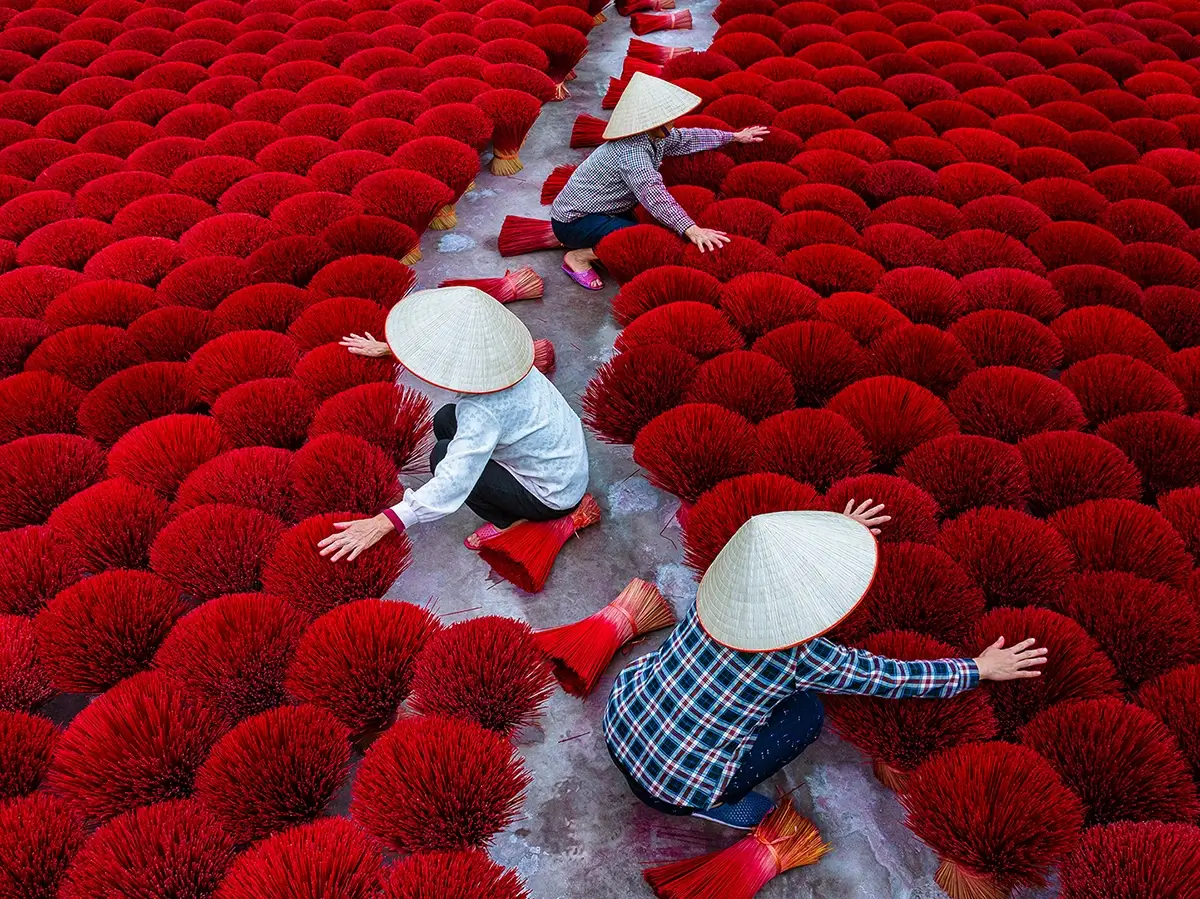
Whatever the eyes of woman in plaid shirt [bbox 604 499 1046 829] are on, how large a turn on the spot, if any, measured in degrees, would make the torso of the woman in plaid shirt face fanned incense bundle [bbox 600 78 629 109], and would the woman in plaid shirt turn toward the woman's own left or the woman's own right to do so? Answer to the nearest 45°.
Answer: approximately 45° to the woman's own left

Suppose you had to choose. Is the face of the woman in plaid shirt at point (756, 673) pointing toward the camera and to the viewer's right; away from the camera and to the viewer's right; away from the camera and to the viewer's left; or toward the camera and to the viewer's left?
away from the camera and to the viewer's right

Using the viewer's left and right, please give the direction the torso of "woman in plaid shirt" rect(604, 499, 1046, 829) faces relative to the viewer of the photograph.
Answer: facing away from the viewer and to the right of the viewer

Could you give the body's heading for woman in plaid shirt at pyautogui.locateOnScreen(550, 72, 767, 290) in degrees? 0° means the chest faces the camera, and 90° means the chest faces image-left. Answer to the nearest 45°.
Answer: approximately 270°

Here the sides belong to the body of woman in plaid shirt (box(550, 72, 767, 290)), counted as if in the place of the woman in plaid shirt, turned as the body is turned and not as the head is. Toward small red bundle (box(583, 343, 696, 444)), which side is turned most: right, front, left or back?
right

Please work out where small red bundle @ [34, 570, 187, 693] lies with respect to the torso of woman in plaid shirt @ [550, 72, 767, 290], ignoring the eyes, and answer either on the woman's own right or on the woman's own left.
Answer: on the woman's own right

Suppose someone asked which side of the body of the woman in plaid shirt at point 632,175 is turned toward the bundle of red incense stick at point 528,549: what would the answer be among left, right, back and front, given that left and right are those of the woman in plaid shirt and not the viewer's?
right
